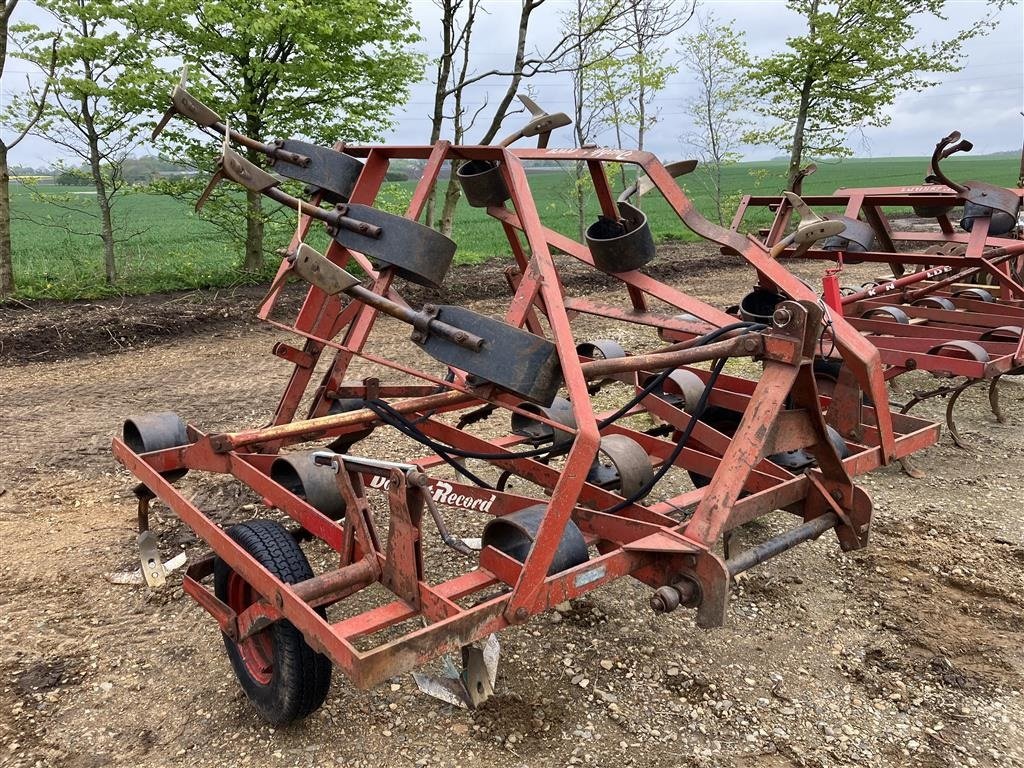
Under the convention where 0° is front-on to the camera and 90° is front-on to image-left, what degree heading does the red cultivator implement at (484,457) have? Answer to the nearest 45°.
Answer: approximately 315°

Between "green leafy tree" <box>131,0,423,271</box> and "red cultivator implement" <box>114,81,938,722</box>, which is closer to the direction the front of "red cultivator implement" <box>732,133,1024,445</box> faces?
the red cultivator implement

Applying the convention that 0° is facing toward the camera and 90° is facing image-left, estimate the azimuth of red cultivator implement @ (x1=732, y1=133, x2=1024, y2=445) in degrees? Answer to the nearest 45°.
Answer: approximately 315°

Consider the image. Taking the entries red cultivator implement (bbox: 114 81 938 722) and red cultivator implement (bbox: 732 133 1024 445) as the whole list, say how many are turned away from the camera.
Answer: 0

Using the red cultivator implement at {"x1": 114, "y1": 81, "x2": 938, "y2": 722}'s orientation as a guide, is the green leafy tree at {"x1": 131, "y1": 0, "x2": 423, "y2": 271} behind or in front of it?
behind

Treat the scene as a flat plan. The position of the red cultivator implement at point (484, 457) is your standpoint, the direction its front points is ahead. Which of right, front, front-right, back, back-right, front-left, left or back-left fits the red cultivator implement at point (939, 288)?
left

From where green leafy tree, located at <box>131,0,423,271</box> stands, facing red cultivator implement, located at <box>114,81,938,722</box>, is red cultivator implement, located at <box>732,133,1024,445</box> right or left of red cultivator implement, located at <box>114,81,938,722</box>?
left

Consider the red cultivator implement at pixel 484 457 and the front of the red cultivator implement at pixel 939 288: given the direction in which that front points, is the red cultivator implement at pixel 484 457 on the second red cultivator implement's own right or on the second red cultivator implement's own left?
on the second red cultivator implement's own right
